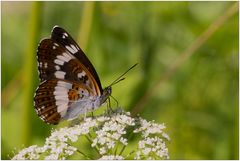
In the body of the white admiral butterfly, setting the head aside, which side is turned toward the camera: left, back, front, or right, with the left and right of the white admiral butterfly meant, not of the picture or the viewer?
right
